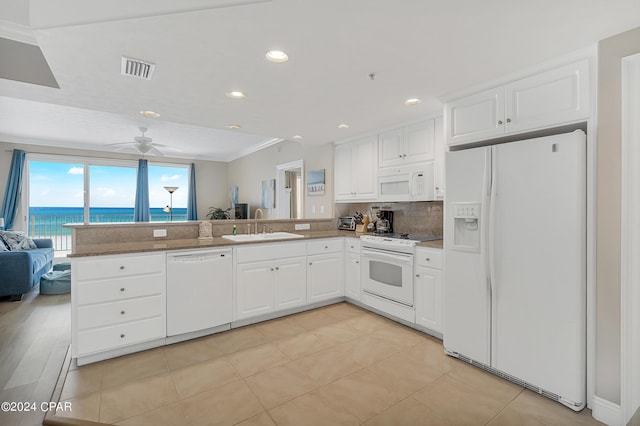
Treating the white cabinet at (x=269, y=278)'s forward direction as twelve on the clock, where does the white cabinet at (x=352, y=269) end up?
the white cabinet at (x=352, y=269) is roughly at 10 o'clock from the white cabinet at (x=269, y=278).

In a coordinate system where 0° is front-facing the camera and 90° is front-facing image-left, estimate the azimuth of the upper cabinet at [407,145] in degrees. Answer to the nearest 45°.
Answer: approximately 45°

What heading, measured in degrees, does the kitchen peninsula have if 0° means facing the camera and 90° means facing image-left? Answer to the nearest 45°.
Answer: approximately 315°

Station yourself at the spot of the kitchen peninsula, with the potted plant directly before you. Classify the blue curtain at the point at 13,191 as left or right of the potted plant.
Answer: left

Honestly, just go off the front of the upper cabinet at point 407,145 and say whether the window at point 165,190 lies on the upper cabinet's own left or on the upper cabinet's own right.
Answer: on the upper cabinet's own right

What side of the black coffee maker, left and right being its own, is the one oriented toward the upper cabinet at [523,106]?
left

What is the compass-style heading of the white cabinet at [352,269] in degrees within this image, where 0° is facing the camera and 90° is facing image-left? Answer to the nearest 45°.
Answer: approximately 45°
